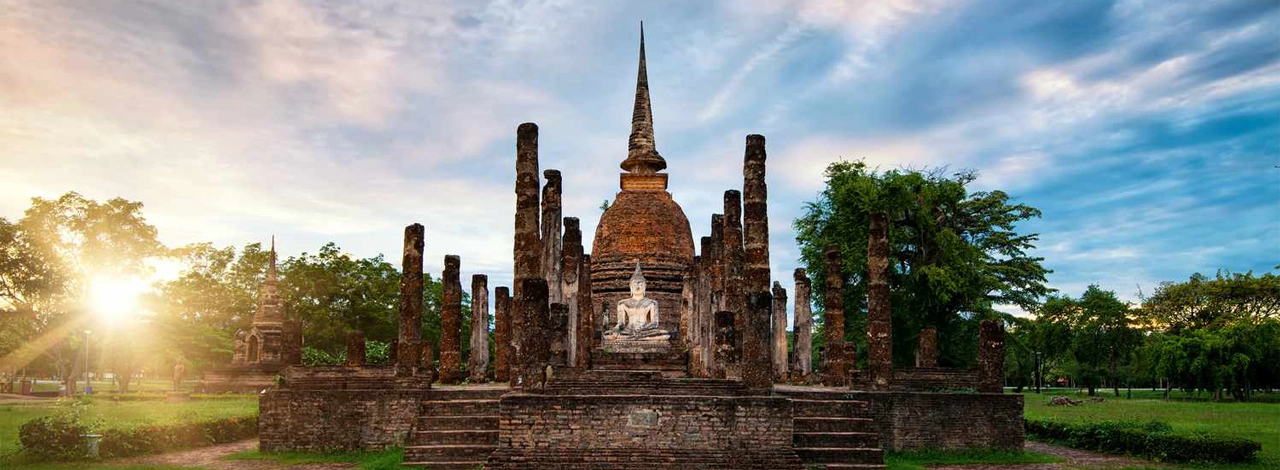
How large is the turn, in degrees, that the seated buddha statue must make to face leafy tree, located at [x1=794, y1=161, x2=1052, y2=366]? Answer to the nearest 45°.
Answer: approximately 135° to its left

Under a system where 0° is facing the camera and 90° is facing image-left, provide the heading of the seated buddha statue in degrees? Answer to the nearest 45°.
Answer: approximately 0°

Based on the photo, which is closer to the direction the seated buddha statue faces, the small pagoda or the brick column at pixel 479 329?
the brick column

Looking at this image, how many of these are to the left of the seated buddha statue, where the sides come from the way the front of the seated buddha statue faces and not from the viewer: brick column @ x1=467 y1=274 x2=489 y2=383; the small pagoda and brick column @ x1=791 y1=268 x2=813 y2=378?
1

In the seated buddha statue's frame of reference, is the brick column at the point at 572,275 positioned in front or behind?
in front

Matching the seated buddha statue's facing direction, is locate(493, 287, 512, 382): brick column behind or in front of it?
in front

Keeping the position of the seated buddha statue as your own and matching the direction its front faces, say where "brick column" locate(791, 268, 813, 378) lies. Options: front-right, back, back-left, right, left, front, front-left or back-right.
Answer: left
